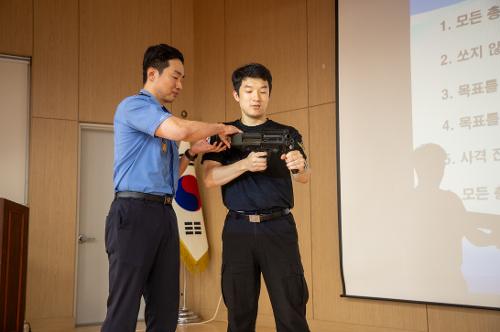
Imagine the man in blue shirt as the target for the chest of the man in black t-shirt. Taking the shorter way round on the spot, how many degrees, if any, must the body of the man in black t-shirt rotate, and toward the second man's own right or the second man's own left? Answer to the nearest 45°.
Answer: approximately 90° to the second man's own right

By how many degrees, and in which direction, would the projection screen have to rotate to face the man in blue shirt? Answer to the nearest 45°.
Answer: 0° — it already faces them

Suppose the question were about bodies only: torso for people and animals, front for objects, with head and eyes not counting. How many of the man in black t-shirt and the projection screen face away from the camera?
0

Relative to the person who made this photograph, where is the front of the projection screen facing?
facing the viewer and to the left of the viewer

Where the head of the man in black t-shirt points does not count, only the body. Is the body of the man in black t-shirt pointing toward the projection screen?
no

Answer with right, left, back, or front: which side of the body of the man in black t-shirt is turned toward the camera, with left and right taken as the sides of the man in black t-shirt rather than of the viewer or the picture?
front
